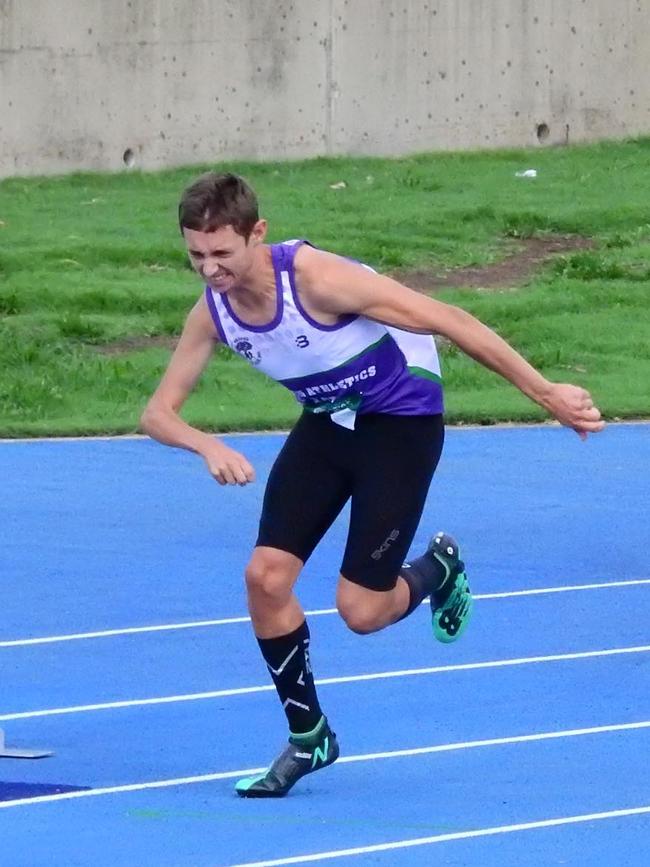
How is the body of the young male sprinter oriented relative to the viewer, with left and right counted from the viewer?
facing the viewer and to the left of the viewer
